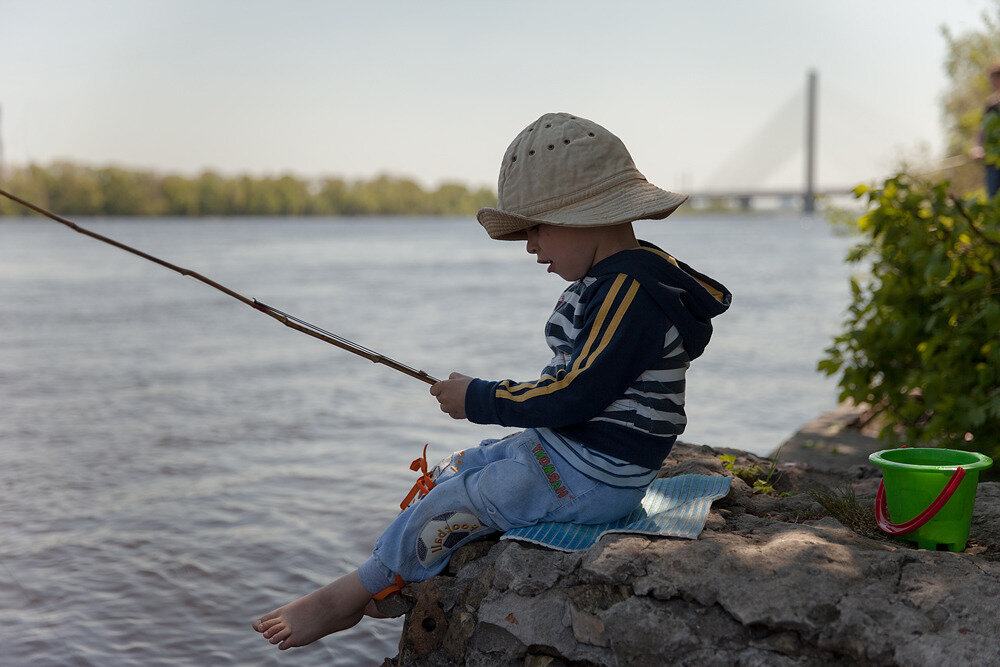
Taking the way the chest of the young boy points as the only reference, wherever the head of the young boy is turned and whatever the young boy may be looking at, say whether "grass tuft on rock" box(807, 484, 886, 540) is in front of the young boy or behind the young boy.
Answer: behind

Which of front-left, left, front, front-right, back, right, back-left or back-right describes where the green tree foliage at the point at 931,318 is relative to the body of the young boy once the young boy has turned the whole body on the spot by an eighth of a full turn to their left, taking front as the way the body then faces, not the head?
back

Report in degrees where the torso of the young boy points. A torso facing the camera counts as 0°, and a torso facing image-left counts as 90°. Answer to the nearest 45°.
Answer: approximately 90°

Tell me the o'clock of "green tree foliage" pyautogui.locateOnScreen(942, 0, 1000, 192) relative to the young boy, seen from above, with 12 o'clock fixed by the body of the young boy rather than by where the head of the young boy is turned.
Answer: The green tree foliage is roughly at 4 o'clock from the young boy.

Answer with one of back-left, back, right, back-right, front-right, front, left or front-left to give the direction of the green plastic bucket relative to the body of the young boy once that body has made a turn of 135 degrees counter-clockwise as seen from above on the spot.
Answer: front-left

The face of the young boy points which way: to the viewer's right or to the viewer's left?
to the viewer's left
